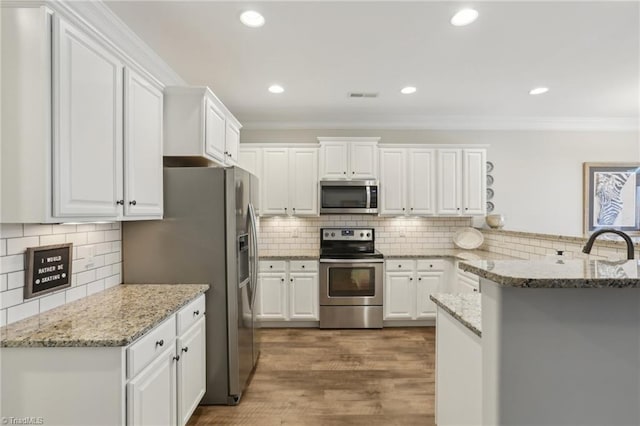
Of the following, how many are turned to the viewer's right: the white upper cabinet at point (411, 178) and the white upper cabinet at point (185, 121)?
1

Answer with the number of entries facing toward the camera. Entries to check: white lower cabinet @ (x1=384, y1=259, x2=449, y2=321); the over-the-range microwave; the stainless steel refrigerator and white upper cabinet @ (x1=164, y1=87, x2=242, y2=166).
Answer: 2

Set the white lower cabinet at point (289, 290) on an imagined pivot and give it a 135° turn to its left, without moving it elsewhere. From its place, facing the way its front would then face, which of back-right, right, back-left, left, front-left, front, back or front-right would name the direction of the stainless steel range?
front-right

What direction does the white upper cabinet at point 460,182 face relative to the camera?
toward the camera

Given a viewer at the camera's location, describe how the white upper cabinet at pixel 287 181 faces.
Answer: facing the viewer

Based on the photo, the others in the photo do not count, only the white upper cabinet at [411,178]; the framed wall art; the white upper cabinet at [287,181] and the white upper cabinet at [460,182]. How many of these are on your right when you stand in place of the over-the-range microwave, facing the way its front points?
1

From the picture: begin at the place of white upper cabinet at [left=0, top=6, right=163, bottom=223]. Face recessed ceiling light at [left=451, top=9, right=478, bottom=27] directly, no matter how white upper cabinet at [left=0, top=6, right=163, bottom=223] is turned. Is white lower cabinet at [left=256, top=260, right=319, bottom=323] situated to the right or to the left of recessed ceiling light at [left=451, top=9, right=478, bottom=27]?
left

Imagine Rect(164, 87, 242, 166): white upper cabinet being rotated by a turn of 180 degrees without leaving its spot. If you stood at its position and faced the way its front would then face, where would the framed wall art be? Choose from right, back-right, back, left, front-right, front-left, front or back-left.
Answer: back

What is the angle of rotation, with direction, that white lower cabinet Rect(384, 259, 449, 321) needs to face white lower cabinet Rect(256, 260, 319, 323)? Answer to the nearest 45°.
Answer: approximately 90° to its right

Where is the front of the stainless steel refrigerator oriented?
to the viewer's right

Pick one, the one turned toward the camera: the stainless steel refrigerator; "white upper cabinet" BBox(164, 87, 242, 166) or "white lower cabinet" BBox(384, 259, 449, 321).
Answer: the white lower cabinet

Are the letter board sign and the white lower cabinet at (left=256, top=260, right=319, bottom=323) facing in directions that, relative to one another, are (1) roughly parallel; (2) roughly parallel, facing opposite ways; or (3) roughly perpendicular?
roughly perpendicular

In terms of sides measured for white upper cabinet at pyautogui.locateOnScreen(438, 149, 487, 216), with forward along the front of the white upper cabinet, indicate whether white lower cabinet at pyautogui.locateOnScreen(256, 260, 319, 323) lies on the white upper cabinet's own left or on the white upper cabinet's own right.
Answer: on the white upper cabinet's own right

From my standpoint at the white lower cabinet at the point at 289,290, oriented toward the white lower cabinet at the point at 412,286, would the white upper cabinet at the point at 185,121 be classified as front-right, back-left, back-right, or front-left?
back-right

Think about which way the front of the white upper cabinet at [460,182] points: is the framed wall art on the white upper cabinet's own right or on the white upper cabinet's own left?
on the white upper cabinet's own left

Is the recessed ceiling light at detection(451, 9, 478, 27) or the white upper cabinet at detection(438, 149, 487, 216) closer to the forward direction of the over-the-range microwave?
the recessed ceiling light

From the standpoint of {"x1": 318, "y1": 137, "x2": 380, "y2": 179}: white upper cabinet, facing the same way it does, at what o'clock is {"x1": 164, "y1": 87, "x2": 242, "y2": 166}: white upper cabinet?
{"x1": 164, "y1": 87, "x2": 242, "y2": 166}: white upper cabinet is roughly at 1 o'clock from {"x1": 318, "y1": 137, "x2": 380, "y2": 179}: white upper cabinet.

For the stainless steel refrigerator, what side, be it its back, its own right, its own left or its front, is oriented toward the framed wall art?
front

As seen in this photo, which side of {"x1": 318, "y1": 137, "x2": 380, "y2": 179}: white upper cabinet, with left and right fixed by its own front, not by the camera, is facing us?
front

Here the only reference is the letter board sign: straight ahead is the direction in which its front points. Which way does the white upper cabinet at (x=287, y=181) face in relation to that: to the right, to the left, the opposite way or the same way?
to the right
